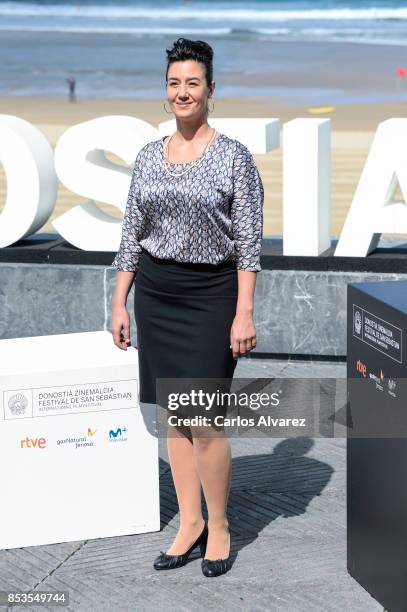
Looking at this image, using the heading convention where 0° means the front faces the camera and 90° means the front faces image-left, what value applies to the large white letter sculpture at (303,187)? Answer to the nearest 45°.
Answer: approximately 0°

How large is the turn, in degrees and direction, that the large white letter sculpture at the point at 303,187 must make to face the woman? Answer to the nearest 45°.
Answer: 0° — it already faces them

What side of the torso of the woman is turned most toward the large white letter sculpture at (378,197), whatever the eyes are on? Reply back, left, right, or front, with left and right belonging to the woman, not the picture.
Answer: back

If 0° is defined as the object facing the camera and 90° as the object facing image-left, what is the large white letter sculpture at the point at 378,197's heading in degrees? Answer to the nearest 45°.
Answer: approximately 0°

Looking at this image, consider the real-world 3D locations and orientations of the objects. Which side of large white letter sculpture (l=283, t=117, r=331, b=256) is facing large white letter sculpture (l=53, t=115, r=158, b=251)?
right

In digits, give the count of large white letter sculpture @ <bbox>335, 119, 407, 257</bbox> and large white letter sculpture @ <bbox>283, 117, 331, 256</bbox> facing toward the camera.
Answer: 2

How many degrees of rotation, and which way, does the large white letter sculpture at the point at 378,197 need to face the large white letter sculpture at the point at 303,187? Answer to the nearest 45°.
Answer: approximately 90° to its right
